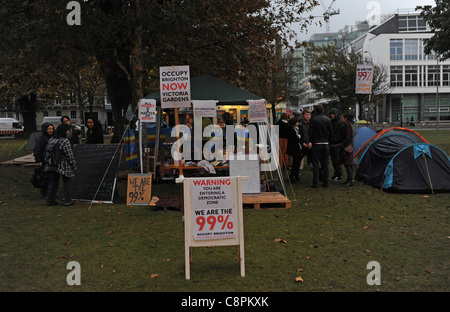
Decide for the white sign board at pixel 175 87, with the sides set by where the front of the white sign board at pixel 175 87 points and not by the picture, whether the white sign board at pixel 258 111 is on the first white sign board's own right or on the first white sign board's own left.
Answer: on the first white sign board's own left

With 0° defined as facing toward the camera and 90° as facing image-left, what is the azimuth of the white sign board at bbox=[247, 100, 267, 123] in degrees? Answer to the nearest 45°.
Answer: approximately 0°

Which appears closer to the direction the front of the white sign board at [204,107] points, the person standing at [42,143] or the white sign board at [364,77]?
the person standing

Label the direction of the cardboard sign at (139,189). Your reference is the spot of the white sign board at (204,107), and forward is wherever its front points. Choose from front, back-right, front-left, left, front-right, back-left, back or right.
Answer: front-right

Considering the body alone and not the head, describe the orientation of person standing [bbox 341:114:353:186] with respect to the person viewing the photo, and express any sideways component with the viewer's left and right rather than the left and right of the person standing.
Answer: facing to the left of the viewer

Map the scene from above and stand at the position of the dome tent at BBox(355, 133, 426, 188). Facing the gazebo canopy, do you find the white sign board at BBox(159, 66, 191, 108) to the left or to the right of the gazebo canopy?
left

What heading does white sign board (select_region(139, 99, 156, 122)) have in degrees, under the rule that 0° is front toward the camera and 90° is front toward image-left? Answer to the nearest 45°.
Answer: approximately 0°

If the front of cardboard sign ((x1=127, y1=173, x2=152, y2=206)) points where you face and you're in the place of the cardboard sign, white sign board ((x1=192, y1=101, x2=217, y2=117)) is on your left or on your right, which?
on your left

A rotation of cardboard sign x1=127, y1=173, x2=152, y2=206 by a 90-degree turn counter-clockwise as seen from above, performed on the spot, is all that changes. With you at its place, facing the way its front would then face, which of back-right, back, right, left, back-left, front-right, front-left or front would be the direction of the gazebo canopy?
front-left
